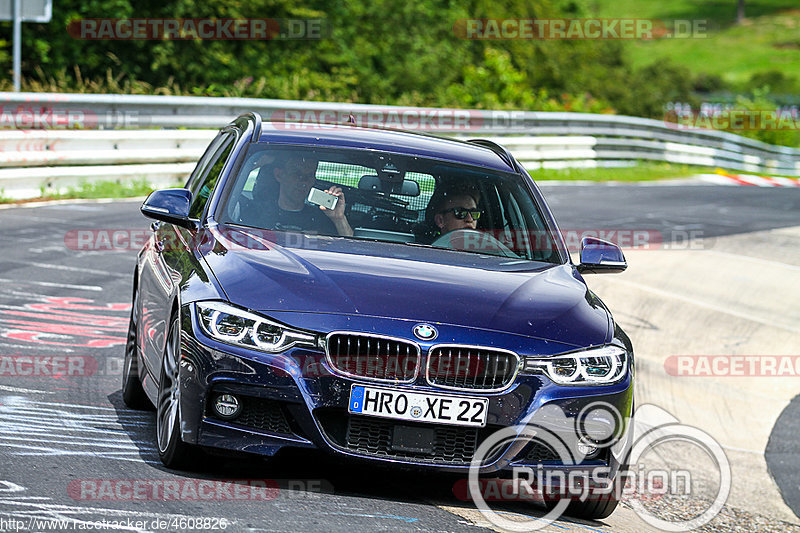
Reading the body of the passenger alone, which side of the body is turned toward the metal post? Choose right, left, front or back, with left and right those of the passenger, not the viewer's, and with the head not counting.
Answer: back

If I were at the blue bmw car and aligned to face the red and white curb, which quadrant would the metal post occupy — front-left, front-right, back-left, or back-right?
front-left

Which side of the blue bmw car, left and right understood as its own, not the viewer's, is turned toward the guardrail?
back

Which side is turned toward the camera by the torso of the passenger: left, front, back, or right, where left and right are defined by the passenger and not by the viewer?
front

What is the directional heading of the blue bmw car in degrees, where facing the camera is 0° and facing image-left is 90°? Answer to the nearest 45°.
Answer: approximately 0°

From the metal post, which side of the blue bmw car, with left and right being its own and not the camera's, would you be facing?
back

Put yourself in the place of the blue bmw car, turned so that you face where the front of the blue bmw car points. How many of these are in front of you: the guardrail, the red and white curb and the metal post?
0

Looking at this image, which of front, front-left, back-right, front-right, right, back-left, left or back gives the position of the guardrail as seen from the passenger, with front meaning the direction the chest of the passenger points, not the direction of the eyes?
back
